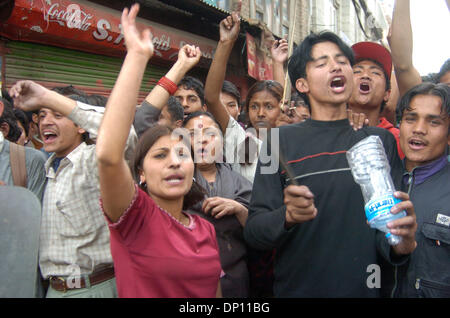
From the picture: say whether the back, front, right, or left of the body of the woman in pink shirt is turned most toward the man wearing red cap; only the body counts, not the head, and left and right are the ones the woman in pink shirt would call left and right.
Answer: left

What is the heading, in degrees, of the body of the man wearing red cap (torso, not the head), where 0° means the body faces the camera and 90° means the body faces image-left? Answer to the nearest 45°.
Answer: approximately 45°

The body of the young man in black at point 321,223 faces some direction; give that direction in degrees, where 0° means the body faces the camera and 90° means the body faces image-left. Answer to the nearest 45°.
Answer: approximately 0°

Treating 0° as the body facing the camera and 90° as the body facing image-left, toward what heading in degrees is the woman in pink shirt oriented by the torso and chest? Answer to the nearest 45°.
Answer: approximately 315°
